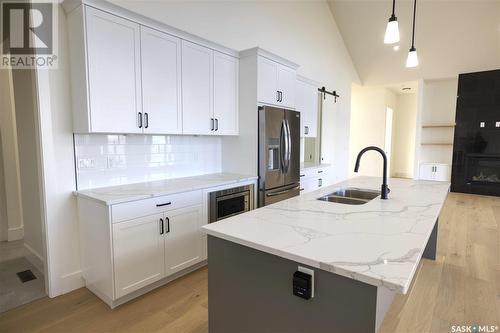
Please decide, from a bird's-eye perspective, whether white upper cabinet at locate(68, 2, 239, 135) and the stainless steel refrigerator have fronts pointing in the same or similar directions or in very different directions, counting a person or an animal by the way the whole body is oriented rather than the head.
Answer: same or similar directions

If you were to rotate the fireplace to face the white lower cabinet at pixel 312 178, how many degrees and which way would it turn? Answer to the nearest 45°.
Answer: approximately 45° to its right

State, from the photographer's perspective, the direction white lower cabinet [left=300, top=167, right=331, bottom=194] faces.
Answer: facing the viewer and to the right of the viewer

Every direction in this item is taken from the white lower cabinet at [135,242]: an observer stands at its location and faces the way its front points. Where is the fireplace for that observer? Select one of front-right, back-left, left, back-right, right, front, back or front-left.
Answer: front-left

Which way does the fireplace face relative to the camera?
toward the camera

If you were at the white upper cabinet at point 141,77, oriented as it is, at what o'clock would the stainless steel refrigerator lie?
The stainless steel refrigerator is roughly at 10 o'clock from the white upper cabinet.

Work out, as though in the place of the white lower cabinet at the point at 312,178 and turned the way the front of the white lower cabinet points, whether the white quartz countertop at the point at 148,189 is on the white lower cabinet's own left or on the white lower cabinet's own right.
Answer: on the white lower cabinet's own right

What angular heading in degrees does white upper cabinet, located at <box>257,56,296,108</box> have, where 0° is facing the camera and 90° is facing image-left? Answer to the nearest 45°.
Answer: approximately 315°

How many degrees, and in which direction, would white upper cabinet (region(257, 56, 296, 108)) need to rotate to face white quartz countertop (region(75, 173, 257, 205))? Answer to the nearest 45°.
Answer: approximately 90° to its right
